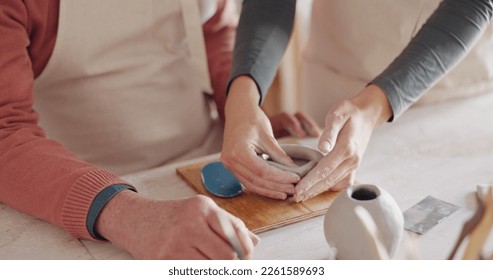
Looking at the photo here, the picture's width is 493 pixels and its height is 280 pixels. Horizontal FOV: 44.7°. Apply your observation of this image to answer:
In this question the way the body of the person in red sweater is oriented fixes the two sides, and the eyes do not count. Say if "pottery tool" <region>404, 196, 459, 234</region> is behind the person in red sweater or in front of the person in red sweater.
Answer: in front

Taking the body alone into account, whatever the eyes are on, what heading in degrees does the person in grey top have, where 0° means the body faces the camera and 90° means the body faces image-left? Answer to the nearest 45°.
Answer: approximately 45°

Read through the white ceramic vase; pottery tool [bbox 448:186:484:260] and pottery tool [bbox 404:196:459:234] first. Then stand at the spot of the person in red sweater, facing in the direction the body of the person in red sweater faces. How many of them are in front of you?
3

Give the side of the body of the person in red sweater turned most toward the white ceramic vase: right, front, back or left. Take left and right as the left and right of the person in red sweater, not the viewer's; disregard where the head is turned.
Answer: front

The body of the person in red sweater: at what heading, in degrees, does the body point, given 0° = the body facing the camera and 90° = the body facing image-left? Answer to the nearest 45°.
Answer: approximately 315°

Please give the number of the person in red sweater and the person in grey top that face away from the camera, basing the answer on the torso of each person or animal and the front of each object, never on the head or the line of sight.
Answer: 0
